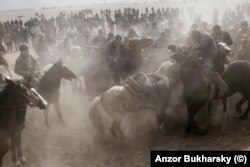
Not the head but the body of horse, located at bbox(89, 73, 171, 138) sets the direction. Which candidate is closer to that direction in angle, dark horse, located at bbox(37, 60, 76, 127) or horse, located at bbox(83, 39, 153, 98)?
the dark horse

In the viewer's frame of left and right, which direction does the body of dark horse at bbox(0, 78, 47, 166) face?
facing to the right of the viewer

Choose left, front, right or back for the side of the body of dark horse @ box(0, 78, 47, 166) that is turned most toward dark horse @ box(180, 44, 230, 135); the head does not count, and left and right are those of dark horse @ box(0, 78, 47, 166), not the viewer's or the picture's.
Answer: front

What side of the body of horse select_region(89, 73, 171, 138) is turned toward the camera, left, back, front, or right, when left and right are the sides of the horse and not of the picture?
left

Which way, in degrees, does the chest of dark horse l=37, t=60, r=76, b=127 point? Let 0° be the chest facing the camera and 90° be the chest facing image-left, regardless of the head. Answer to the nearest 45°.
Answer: approximately 270°

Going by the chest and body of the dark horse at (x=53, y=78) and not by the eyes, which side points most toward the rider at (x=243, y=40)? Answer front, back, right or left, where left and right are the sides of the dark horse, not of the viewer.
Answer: front

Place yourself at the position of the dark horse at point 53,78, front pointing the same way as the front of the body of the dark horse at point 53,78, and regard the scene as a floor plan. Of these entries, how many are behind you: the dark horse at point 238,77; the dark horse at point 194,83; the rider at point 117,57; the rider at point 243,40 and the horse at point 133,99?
0

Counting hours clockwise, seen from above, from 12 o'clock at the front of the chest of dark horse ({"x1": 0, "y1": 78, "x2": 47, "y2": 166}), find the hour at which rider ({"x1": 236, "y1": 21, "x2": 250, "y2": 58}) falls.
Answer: The rider is roughly at 11 o'clock from the dark horse.

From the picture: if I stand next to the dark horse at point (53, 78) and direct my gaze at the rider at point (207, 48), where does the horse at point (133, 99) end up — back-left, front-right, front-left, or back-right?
front-right

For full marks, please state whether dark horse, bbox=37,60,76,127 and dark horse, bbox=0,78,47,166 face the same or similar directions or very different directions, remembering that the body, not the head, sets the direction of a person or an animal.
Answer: same or similar directions

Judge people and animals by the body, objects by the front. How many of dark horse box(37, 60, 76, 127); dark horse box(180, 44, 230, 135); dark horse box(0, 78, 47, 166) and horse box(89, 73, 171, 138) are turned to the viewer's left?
1
